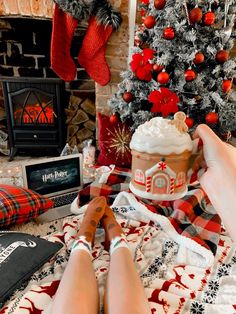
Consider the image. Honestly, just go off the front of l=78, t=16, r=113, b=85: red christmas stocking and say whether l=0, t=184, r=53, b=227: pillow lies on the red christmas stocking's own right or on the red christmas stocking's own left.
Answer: on the red christmas stocking's own right
